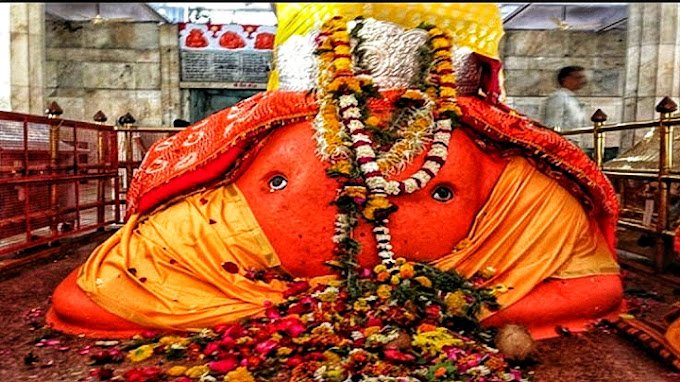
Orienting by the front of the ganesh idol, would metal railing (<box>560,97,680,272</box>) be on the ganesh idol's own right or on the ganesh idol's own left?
on the ganesh idol's own left

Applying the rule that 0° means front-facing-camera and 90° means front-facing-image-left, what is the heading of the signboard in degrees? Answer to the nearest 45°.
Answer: approximately 0°

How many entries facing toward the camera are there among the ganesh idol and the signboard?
2

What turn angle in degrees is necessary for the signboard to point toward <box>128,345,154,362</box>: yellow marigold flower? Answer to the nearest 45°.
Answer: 0° — it already faces it

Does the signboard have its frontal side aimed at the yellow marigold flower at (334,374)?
yes
